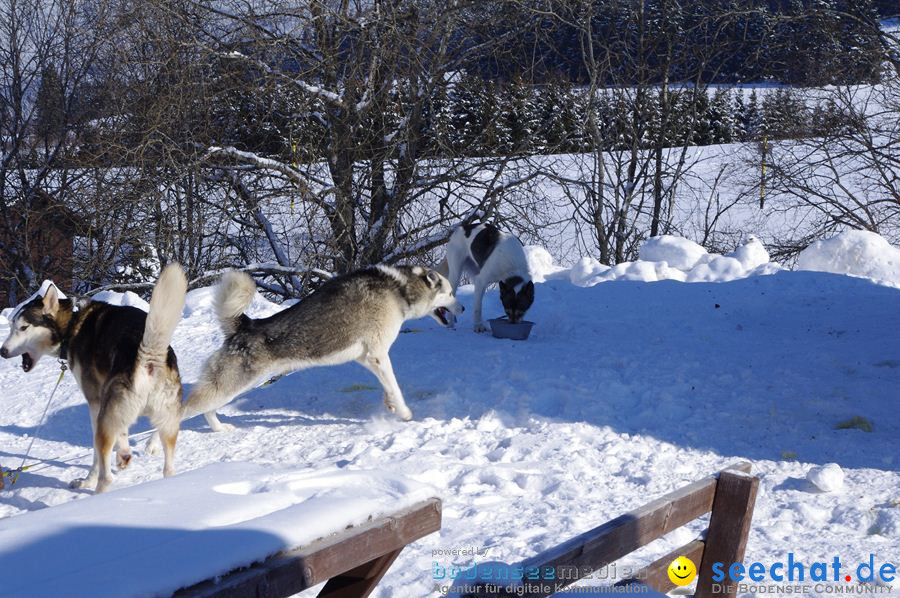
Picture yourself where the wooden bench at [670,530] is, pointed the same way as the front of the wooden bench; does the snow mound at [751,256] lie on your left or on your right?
on your right

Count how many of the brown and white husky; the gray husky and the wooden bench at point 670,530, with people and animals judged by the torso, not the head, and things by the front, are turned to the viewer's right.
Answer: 1

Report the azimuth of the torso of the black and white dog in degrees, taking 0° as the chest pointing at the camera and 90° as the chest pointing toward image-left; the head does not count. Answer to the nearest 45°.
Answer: approximately 315°

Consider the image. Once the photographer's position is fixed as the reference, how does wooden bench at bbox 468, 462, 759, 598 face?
facing away from the viewer and to the left of the viewer

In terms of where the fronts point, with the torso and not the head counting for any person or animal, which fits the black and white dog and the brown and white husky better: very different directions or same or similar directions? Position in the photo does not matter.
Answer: very different directions

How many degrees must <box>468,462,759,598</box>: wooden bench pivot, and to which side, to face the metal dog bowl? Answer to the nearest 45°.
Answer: approximately 45° to its right

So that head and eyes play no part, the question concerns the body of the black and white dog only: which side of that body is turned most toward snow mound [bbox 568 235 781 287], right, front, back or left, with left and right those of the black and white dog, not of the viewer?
left

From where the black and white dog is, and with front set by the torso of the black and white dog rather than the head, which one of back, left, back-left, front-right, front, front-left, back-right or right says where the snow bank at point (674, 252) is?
left

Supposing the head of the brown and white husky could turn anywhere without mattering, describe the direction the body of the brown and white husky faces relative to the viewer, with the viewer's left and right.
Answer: facing away from the viewer and to the left of the viewer

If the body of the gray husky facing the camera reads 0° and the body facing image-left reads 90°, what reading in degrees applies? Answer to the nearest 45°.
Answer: approximately 270°

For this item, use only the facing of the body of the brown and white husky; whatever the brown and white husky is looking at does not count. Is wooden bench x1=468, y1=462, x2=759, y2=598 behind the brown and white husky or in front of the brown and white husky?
behind

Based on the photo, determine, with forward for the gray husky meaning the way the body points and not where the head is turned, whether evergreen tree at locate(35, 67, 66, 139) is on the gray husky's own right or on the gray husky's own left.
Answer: on the gray husky's own left

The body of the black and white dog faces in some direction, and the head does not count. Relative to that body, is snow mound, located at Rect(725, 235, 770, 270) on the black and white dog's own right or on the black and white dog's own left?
on the black and white dog's own left
